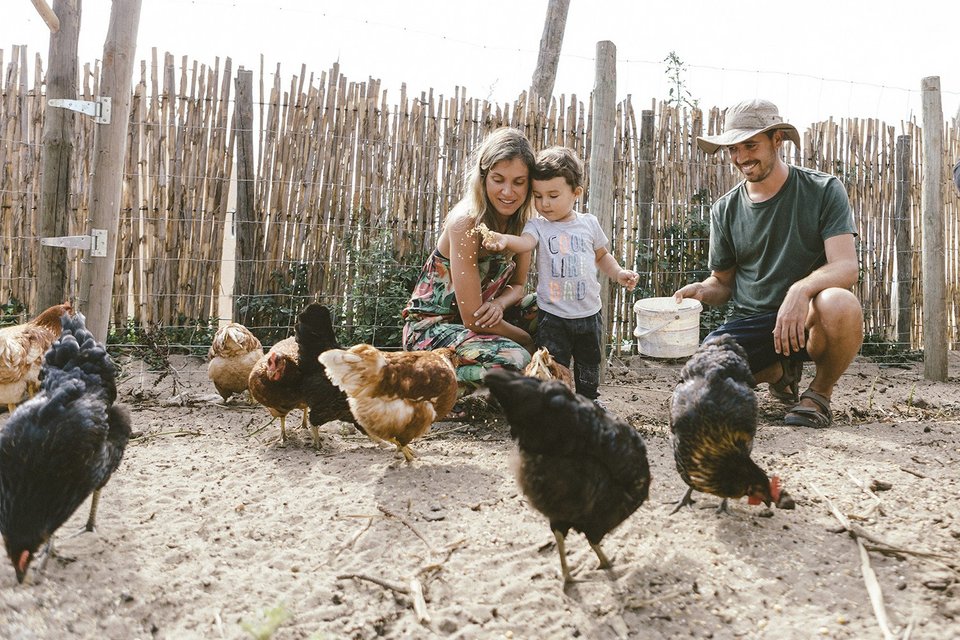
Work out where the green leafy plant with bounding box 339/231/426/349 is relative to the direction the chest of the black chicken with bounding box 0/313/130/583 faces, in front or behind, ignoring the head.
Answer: behind

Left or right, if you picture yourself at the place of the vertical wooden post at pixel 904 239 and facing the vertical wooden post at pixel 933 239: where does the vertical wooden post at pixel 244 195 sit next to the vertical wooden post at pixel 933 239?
right

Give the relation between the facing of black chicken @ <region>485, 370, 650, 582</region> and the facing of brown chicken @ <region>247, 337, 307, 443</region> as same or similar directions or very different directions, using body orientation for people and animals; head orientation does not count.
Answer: very different directions

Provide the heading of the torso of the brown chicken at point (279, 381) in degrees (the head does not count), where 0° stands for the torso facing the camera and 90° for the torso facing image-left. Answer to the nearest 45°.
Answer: approximately 45°

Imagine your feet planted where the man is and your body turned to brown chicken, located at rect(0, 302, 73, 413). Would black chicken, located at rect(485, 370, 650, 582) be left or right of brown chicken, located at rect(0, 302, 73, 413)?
left

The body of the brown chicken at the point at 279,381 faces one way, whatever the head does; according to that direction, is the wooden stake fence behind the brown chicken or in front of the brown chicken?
behind

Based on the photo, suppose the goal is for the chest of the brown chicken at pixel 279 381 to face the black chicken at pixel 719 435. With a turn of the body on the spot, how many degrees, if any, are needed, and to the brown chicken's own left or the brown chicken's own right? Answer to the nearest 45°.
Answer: approximately 90° to the brown chicken's own left

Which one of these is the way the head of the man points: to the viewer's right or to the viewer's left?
to the viewer's left

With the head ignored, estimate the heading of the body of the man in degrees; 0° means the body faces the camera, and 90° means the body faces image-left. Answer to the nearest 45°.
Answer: approximately 45°

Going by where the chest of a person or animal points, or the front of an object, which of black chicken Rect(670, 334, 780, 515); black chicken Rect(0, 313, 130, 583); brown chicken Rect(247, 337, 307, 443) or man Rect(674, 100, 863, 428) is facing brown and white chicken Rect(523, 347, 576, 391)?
the man

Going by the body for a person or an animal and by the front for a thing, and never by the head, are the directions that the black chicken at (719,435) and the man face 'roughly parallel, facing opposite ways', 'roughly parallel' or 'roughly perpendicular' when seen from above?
roughly perpendicular
